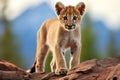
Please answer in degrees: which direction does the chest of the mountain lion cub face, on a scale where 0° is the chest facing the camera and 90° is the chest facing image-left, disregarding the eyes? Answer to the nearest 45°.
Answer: approximately 315°
